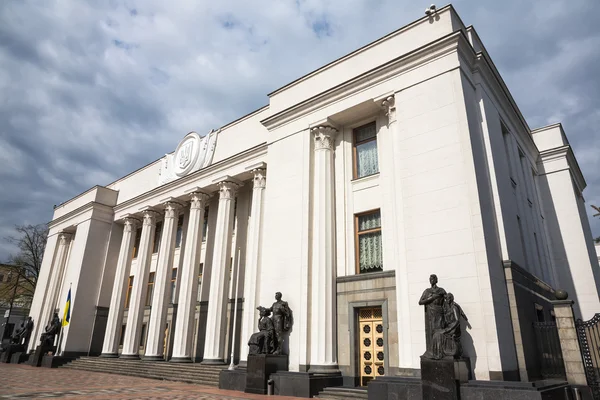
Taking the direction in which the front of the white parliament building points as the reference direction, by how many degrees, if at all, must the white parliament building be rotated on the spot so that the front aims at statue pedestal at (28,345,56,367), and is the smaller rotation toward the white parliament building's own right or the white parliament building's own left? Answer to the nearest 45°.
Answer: approximately 90° to the white parliament building's own right

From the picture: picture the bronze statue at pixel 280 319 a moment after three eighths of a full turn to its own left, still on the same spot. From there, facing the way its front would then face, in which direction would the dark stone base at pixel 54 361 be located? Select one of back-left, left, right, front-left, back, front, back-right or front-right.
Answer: back-left

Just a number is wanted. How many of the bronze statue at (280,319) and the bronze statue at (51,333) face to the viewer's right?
0

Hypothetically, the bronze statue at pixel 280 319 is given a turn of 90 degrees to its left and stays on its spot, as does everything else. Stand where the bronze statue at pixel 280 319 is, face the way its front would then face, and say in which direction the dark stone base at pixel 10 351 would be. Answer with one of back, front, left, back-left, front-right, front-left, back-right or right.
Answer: back

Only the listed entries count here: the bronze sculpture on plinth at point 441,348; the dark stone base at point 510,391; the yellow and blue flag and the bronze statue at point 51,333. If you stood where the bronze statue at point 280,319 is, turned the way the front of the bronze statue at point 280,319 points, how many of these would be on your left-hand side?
2

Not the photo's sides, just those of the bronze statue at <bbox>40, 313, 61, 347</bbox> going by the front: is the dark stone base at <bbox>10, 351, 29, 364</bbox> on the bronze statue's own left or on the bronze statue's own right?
on the bronze statue's own right

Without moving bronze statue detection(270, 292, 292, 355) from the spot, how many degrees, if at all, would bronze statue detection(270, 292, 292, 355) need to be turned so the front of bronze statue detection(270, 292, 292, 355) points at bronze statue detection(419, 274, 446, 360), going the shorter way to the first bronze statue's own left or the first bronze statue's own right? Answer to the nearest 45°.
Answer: approximately 90° to the first bronze statue's own left

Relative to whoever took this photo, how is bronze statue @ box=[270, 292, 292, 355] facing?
facing the viewer and to the left of the viewer

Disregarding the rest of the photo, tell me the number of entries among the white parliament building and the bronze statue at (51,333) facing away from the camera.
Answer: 0

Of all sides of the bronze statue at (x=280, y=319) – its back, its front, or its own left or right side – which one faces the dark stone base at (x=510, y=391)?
left

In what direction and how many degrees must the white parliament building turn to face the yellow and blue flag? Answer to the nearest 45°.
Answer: approximately 90° to its right

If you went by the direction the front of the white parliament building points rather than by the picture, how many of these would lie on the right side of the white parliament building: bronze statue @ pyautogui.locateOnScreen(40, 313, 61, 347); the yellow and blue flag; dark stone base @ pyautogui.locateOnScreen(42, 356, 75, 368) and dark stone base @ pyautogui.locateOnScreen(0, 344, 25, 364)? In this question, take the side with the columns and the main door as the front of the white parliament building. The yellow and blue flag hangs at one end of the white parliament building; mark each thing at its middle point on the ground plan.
4

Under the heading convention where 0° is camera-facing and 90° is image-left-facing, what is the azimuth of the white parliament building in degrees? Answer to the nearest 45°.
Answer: approximately 45°

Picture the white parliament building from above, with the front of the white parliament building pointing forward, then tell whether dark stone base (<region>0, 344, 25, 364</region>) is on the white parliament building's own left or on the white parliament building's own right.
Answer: on the white parliament building's own right

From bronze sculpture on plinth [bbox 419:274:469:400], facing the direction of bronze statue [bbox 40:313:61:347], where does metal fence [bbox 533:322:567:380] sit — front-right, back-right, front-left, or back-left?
back-right

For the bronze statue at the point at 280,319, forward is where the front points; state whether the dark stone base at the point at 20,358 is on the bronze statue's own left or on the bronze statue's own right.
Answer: on the bronze statue's own right
